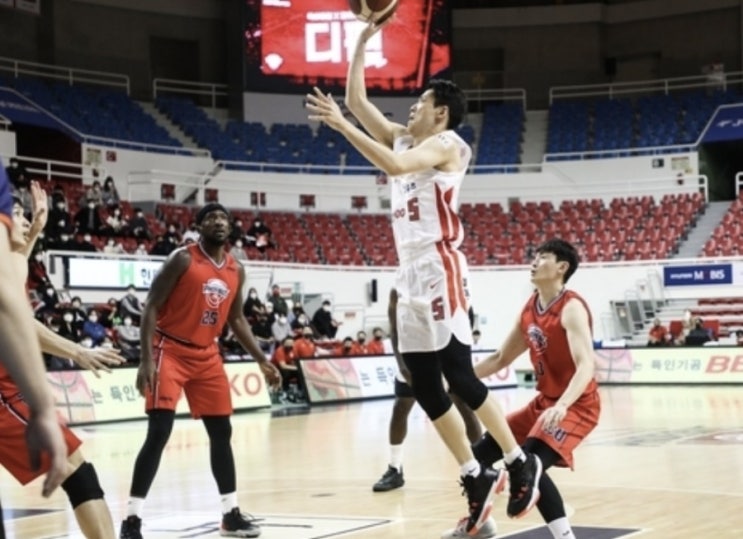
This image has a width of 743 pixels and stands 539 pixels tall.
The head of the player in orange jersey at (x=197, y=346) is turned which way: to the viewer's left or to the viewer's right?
to the viewer's right

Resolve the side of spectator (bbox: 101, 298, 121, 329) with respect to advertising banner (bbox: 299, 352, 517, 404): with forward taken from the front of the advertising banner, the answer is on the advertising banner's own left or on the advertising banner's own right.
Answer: on the advertising banner's own right

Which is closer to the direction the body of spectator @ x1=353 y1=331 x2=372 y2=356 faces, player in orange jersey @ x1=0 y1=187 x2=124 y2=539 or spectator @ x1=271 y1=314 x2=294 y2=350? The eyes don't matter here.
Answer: the player in orange jersey

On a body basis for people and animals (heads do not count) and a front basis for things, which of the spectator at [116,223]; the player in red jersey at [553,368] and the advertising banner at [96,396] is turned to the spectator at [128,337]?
the spectator at [116,223]

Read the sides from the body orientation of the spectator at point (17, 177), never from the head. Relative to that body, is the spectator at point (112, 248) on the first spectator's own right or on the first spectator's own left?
on the first spectator's own left

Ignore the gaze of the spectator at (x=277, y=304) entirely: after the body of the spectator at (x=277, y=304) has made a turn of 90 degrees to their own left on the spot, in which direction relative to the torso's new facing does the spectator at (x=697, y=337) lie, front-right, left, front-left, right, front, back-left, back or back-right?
front

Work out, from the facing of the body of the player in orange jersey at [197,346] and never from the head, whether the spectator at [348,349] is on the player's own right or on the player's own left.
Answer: on the player's own left

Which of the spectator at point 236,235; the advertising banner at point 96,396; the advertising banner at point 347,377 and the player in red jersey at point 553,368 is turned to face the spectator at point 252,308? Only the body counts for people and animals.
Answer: the spectator at point 236,235

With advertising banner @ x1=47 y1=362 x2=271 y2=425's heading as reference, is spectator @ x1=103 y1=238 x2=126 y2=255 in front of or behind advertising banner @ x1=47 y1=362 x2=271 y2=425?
behind
